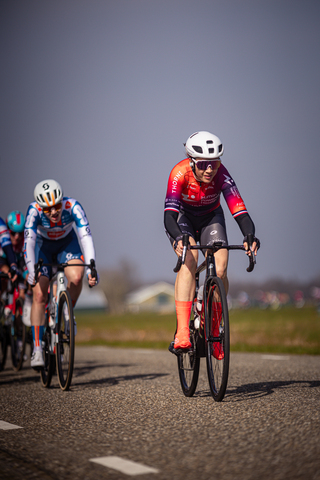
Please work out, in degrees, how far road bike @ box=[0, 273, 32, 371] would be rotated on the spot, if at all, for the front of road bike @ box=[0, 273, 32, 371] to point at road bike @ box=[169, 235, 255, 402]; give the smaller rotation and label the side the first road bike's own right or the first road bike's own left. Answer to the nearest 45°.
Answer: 0° — it already faces it

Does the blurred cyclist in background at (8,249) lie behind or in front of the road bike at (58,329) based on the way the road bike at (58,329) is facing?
behind

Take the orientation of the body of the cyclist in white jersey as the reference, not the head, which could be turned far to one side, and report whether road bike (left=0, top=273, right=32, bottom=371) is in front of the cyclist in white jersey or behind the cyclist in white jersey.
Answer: behind

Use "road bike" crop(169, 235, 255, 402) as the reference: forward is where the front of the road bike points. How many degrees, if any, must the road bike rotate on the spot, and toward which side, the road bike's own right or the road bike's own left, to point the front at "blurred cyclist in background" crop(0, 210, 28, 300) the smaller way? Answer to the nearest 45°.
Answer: approximately 135° to the road bike's own right

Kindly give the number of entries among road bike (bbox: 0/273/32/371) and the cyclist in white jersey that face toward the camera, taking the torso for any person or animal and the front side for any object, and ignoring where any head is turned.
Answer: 2

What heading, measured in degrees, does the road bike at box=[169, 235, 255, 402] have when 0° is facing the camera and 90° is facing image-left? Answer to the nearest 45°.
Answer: approximately 0°

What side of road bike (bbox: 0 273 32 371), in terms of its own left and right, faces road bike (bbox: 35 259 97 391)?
front

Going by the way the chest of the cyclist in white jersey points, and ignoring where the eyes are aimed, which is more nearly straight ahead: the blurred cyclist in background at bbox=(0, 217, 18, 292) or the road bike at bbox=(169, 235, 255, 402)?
the road bike

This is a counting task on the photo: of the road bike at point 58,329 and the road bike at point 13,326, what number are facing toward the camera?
2

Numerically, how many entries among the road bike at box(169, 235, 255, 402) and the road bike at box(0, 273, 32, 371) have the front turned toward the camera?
2

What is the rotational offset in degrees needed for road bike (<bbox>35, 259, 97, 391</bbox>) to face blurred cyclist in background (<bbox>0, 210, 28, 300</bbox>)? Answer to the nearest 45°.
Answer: approximately 180°

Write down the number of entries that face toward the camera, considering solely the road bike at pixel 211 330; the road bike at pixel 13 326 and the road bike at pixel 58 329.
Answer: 3

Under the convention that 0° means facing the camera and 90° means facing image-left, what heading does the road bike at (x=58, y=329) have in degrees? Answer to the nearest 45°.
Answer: approximately 0°
